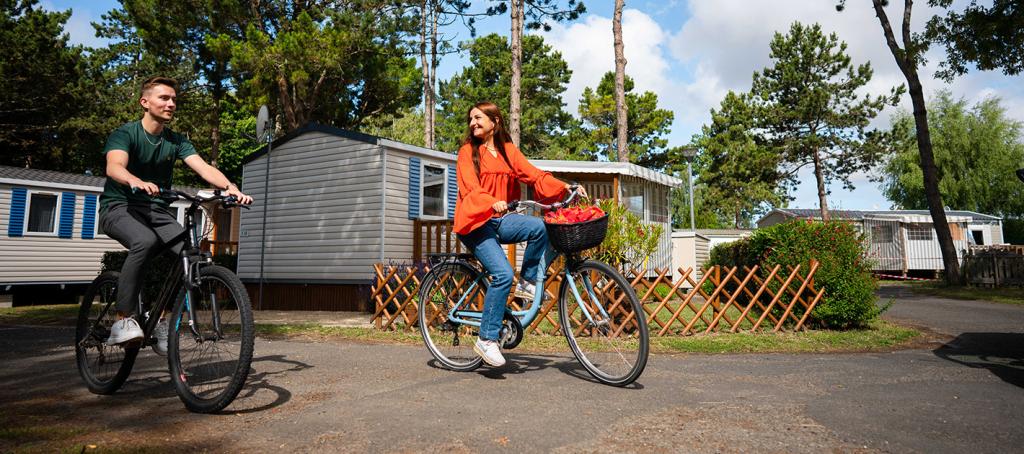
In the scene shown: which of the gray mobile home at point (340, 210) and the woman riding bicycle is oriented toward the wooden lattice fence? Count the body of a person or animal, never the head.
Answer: the gray mobile home

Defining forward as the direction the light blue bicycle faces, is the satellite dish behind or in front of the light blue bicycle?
behind

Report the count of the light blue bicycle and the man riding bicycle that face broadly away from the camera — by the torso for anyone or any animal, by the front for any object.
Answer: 0

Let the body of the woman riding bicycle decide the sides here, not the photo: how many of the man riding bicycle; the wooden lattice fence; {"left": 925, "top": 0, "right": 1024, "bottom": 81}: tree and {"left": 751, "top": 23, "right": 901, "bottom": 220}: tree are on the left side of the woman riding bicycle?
3

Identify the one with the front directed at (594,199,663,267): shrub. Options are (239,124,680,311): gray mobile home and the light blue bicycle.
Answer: the gray mobile home

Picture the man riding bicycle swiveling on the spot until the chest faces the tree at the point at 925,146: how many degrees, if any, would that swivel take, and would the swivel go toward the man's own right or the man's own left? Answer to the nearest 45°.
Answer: approximately 45° to the man's own left

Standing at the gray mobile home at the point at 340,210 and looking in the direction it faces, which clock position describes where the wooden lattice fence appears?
The wooden lattice fence is roughly at 12 o'clock from the gray mobile home.

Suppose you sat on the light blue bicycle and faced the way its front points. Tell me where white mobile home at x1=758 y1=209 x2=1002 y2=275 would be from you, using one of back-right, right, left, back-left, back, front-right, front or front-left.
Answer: left

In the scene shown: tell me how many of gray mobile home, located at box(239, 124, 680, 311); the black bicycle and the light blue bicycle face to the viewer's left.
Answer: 0

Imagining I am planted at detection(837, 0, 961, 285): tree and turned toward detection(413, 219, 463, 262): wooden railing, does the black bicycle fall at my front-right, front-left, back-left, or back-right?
front-left

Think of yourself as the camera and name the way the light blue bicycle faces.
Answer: facing the viewer and to the right of the viewer

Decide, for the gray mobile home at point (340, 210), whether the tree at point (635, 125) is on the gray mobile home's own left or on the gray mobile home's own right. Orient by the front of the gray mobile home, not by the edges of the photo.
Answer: on the gray mobile home's own left

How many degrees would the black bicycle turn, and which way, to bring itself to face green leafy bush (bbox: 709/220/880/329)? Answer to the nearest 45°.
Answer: approximately 45° to its left
